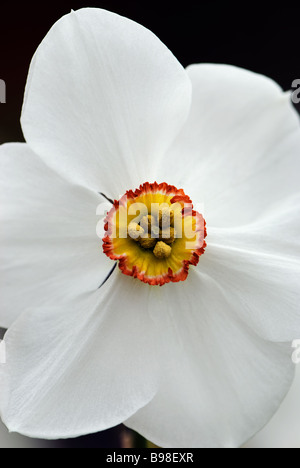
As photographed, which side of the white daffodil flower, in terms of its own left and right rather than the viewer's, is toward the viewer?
front
